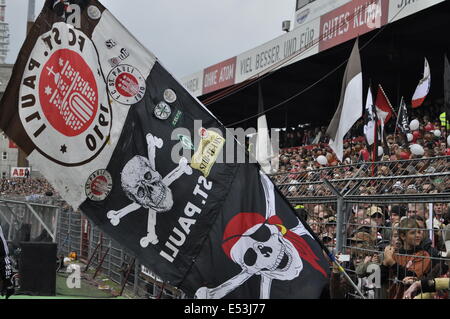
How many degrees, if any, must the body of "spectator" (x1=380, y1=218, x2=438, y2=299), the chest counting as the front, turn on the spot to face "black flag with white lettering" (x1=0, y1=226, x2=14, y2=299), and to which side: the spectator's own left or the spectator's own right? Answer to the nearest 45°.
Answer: approximately 90° to the spectator's own right

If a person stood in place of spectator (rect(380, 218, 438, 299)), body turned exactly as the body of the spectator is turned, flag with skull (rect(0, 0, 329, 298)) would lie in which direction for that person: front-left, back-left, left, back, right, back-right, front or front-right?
front-right

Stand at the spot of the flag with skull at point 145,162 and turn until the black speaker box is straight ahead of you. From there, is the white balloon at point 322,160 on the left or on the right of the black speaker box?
right

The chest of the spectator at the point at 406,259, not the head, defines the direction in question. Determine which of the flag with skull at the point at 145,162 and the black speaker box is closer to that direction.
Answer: the flag with skull

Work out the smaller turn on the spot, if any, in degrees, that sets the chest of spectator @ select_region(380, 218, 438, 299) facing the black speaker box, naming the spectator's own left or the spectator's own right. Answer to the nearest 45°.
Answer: approximately 135° to the spectator's own right

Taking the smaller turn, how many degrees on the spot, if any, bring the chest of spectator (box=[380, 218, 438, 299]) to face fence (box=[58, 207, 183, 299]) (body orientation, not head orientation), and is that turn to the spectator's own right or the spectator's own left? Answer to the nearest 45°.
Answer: approximately 135° to the spectator's own right

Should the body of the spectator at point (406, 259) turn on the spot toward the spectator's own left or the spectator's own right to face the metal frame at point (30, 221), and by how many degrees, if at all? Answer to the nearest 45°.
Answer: approximately 135° to the spectator's own right

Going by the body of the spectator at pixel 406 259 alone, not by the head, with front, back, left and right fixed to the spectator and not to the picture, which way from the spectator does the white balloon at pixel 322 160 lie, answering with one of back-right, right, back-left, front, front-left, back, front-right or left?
back

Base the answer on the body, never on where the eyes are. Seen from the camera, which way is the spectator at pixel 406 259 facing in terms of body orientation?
toward the camera

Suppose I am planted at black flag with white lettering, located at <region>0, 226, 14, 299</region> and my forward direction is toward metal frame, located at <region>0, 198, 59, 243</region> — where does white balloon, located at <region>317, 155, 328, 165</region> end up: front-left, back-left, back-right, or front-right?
front-right
